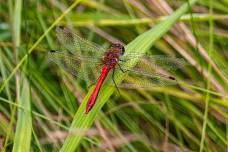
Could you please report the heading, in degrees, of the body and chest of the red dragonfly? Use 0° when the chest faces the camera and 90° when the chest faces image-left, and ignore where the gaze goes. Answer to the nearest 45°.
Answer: approximately 225°

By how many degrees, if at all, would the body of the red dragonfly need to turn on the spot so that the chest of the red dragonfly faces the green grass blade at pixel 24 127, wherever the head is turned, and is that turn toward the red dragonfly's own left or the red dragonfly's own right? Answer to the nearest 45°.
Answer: approximately 180°
